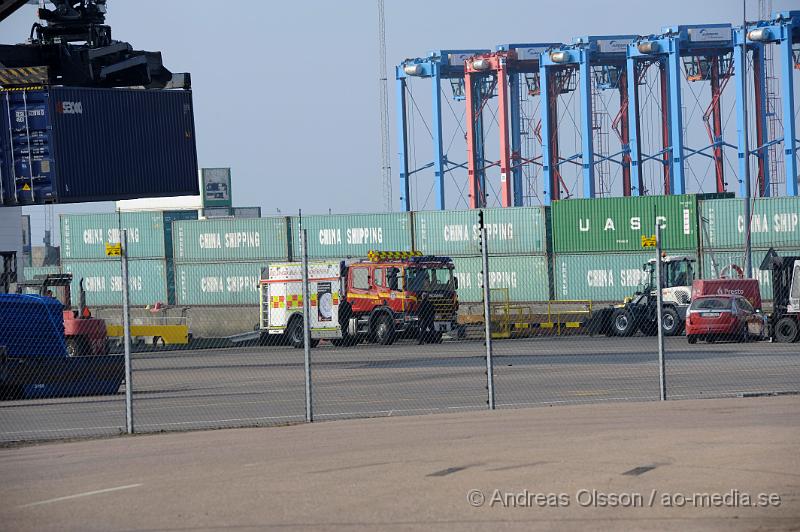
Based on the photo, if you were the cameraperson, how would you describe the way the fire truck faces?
facing the viewer and to the right of the viewer

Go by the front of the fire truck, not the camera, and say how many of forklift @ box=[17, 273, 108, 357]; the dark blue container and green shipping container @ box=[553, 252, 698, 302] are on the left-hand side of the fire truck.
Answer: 1

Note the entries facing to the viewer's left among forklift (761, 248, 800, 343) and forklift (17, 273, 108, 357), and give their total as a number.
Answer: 2

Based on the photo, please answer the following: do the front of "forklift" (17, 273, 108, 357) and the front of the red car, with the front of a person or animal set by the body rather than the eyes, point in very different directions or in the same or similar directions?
very different directions

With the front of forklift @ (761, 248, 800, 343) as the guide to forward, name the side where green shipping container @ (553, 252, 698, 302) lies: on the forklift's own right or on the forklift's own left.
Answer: on the forklift's own right

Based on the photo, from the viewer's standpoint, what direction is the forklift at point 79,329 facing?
to the viewer's left

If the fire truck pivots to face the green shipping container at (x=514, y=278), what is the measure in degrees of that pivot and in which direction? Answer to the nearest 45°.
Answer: approximately 90° to its left

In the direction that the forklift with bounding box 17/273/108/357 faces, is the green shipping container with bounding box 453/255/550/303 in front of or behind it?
behind

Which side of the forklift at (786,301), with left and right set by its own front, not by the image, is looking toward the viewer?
left
